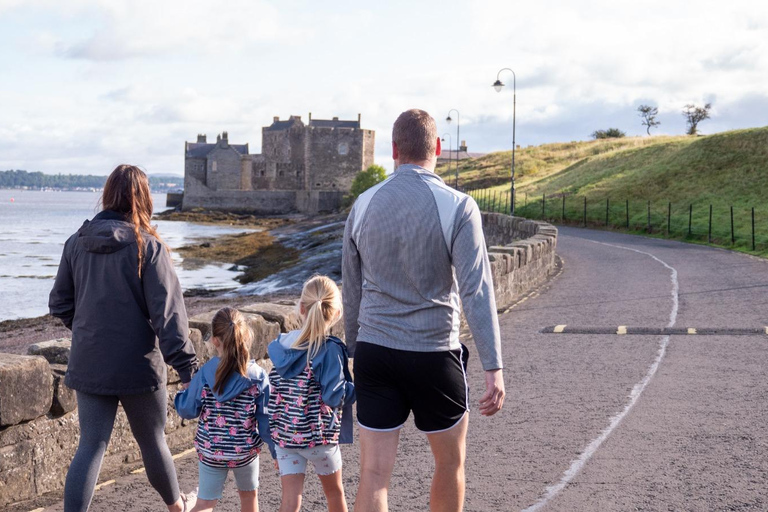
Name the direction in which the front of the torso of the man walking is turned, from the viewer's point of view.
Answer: away from the camera

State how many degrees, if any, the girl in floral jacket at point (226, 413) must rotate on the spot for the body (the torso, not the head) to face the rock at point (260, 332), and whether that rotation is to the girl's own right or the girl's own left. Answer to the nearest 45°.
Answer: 0° — they already face it

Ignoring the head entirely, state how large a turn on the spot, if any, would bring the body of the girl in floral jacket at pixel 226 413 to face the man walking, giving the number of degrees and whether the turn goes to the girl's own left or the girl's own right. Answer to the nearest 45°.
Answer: approximately 135° to the girl's own right

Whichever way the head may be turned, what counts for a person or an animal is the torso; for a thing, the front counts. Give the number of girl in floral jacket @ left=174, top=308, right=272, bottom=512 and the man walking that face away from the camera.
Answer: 2

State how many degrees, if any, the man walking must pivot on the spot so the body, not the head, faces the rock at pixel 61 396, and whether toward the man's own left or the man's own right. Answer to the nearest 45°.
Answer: approximately 45° to the man's own left

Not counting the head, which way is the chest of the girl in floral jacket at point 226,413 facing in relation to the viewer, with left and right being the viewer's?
facing away from the viewer

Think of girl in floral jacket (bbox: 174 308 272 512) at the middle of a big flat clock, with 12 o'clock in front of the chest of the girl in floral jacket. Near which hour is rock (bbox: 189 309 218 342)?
The rock is roughly at 12 o'clock from the girl in floral jacket.

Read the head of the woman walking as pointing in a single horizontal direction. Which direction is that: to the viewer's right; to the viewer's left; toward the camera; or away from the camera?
away from the camera

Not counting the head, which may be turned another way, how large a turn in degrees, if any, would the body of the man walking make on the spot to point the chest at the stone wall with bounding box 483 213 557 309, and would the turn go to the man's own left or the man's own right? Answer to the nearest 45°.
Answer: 0° — they already face it

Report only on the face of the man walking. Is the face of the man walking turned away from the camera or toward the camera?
away from the camera

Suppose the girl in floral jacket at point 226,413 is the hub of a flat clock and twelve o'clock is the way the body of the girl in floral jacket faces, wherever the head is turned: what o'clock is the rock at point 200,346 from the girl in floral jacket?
The rock is roughly at 12 o'clock from the girl in floral jacket.

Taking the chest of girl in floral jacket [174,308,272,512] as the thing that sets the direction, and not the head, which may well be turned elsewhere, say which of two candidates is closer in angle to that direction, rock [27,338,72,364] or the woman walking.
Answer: the rock

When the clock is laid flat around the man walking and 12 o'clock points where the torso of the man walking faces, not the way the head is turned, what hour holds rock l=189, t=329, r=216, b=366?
The rock is roughly at 11 o'clock from the man walking.
